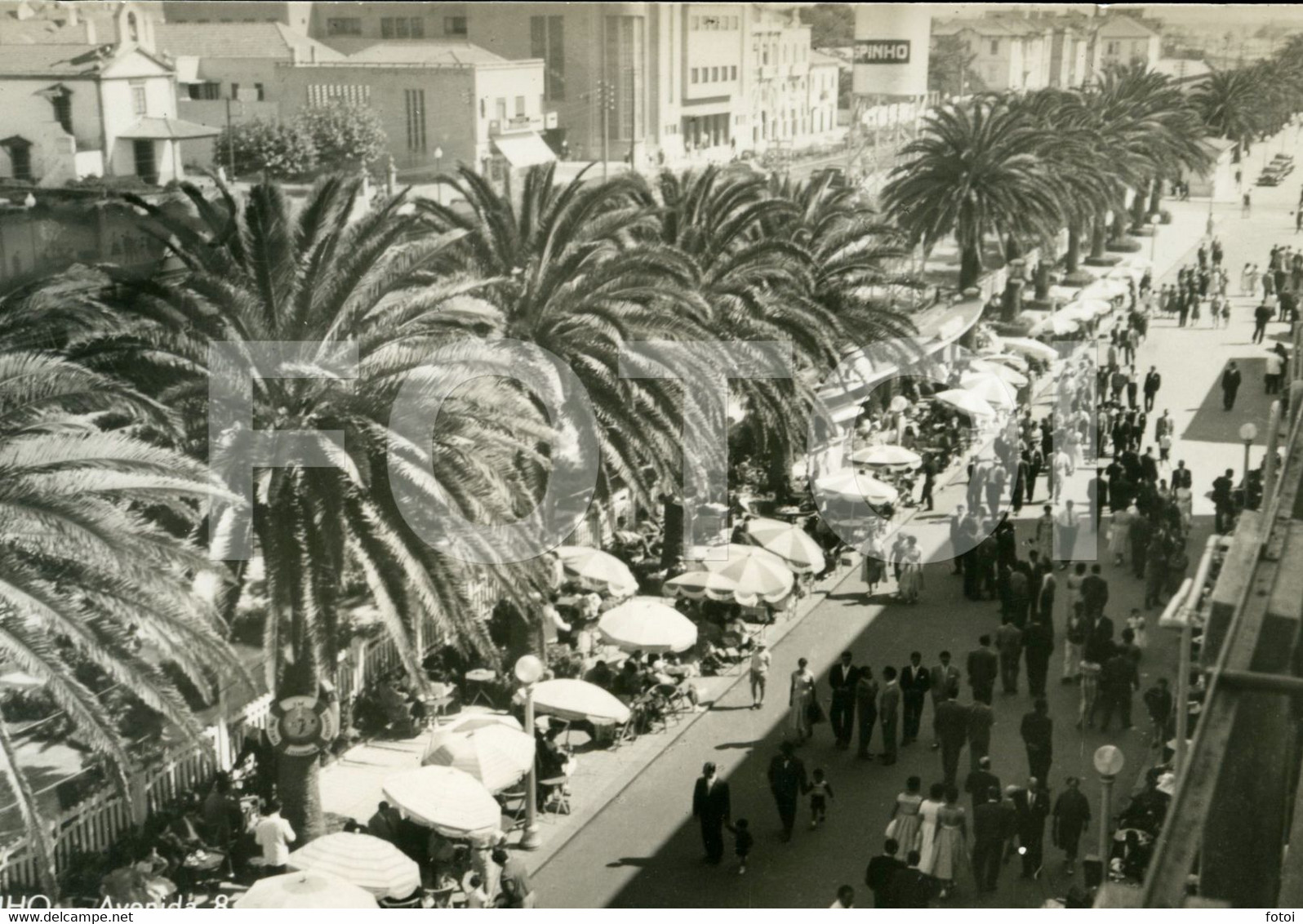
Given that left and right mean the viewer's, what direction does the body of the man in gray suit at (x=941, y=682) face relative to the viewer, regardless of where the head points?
facing the viewer

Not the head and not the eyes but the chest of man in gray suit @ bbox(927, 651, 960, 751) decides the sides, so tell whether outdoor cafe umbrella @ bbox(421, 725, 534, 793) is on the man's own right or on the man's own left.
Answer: on the man's own right

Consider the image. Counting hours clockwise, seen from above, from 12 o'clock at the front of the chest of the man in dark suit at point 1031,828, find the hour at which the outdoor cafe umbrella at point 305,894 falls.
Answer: The outdoor cafe umbrella is roughly at 2 o'clock from the man in dark suit.

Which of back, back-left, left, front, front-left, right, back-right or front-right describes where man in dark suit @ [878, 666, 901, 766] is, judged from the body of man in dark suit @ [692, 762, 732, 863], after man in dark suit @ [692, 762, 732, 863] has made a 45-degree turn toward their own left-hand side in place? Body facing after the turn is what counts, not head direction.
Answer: left

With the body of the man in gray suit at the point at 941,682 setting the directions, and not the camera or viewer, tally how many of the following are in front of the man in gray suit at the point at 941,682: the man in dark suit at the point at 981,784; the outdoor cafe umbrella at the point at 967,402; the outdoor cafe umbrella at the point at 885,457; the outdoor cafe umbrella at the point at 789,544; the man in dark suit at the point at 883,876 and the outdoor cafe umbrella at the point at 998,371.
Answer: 2

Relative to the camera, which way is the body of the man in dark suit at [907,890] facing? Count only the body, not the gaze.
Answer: away from the camera

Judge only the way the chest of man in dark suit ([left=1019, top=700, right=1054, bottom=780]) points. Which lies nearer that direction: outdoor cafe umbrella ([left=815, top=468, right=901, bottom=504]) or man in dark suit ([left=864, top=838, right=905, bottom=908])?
the outdoor cafe umbrella

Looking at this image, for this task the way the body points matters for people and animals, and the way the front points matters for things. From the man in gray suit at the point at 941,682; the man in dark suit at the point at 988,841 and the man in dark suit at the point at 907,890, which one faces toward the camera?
the man in gray suit at the point at 941,682

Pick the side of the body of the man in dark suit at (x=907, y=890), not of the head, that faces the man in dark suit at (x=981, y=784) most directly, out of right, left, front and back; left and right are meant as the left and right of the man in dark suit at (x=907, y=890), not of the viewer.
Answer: front

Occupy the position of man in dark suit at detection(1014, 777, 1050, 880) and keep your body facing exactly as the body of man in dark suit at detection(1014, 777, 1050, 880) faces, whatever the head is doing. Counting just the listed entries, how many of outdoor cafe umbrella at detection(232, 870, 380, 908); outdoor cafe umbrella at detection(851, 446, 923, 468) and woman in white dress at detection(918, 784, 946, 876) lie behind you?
1

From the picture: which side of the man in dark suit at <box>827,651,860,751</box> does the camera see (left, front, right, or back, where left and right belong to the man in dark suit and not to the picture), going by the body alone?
front

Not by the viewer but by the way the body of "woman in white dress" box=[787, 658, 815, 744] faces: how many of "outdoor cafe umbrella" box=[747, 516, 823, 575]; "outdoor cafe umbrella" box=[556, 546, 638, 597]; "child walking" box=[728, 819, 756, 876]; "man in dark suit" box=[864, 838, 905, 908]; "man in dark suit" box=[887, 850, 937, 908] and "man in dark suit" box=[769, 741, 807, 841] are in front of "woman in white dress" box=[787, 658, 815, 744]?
4

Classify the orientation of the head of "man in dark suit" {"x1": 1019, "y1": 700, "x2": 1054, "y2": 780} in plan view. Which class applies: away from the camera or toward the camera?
away from the camera

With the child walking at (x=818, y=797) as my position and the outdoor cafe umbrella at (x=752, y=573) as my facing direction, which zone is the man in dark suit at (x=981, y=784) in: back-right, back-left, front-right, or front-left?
back-right
